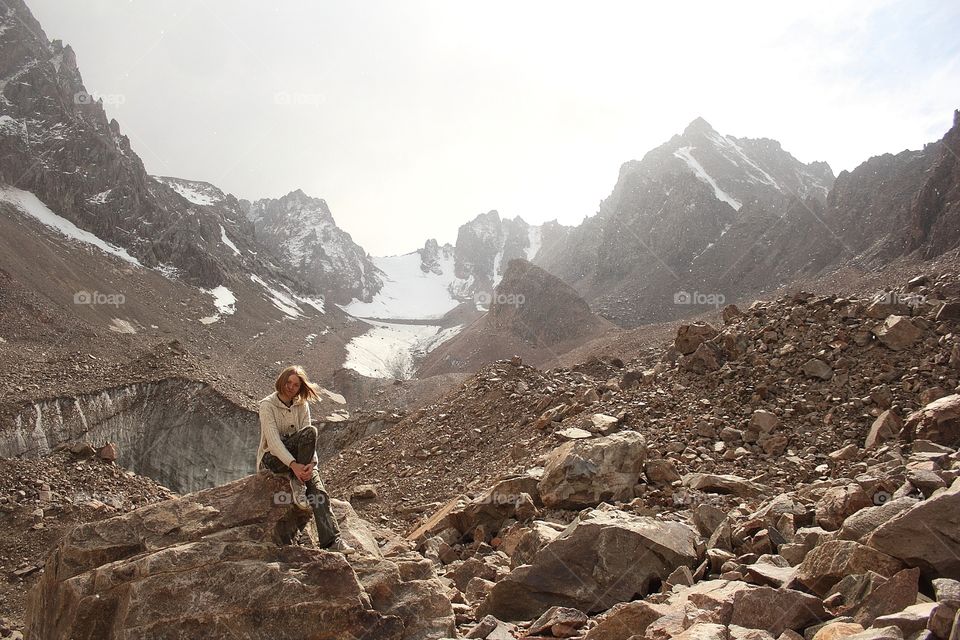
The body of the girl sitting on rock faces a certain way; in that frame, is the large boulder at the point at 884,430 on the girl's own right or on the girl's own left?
on the girl's own left

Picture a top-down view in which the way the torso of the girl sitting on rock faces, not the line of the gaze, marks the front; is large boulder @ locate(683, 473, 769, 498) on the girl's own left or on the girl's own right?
on the girl's own left

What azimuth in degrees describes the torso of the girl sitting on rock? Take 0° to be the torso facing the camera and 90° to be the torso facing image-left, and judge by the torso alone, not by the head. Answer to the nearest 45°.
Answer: approximately 315°

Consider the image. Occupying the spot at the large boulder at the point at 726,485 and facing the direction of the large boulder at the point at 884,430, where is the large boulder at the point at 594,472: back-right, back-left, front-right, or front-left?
back-left

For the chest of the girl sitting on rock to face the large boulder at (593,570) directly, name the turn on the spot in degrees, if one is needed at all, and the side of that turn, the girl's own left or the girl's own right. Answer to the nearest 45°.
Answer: approximately 45° to the girl's own left
